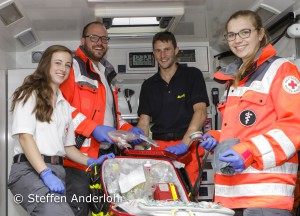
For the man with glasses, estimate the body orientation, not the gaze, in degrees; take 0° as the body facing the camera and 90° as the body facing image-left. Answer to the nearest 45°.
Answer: approximately 315°

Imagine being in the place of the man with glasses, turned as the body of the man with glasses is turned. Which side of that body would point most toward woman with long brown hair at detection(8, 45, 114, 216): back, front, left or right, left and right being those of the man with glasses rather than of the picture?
right

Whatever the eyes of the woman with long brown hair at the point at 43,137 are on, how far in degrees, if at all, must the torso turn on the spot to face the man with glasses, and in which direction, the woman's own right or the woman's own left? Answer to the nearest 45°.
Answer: approximately 90° to the woman's own left

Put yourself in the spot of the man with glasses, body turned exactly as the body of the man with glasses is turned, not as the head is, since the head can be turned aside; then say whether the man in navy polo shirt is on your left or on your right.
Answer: on your left

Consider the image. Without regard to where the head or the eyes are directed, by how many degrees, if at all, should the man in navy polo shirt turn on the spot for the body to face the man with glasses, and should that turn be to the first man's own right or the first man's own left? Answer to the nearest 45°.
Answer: approximately 45° to the first man's own right

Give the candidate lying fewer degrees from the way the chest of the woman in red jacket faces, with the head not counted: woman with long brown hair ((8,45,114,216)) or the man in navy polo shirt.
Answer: the woman with long brown hair

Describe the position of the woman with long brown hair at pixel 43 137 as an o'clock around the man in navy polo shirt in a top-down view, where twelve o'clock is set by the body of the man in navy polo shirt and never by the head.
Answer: The woman with long brown hair is roughly at 1 o'clock from the man in navy polo shirt.

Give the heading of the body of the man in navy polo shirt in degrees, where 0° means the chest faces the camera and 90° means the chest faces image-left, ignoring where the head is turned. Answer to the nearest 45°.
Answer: approximately 0°
